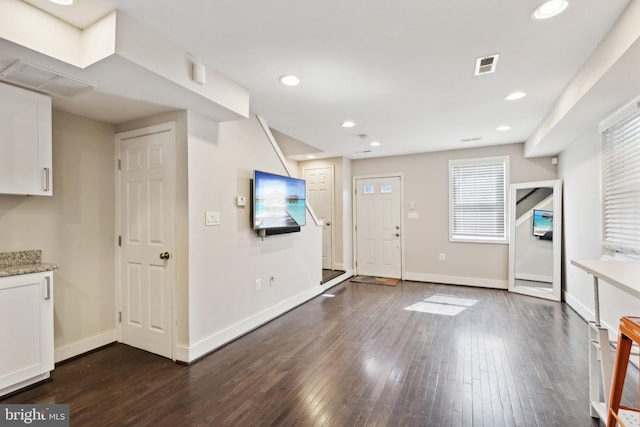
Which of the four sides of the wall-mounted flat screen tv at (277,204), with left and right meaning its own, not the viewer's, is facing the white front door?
left

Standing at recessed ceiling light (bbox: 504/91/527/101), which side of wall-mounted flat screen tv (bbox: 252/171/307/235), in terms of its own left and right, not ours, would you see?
front

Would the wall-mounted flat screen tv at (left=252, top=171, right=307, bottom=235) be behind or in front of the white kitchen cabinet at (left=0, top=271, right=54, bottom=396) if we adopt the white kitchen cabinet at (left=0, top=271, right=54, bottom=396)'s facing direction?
in front

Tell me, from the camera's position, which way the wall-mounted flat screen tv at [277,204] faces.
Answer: facing the viewer and to the right of the viewer

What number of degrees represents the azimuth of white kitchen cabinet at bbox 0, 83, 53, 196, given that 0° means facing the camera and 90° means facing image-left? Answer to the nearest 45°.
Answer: approximately 315°

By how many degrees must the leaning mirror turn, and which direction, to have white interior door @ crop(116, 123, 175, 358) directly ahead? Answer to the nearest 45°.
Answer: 0° — it already faces it

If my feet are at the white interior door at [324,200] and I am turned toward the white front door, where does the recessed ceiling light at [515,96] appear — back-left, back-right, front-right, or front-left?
front-right

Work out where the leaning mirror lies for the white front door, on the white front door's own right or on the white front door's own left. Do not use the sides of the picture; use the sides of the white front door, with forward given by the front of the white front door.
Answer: on the white front door's own left

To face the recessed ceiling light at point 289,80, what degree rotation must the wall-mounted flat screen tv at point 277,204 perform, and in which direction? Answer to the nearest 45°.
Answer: approximately 45° to its right

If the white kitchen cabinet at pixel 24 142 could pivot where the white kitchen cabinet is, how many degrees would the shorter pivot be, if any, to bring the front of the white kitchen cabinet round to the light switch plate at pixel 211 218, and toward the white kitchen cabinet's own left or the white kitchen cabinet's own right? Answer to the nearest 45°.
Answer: approximately 45° to the white kitchen cabinet's own left

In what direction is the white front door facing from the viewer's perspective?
toward the camera

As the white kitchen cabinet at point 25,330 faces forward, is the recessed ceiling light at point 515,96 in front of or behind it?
in front

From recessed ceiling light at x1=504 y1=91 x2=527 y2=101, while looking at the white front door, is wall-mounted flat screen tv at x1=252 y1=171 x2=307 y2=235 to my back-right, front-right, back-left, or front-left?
front-left

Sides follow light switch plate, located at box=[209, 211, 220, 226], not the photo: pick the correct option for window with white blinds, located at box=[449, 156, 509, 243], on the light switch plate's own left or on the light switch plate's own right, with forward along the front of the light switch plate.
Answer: on the light switch plate's own left

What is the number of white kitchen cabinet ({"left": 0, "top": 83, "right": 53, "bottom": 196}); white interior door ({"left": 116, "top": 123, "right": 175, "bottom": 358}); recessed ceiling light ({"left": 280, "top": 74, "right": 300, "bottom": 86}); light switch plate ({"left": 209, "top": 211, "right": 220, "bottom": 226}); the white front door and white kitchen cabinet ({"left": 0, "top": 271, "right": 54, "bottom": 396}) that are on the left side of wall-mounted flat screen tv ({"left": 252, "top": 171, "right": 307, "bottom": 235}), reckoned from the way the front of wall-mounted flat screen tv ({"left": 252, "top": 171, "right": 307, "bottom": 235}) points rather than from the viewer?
1

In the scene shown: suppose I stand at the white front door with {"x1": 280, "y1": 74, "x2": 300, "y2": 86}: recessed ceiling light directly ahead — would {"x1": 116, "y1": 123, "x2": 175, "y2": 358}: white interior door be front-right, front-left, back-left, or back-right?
front-right

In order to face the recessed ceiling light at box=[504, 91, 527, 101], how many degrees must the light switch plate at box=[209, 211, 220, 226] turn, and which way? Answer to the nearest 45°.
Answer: approximately 45° to its left

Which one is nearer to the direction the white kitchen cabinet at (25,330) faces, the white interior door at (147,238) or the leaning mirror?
the leaning mirror

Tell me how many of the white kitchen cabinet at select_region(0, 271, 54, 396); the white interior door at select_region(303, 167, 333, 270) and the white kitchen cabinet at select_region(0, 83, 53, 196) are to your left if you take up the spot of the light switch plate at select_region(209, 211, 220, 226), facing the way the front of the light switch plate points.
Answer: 1

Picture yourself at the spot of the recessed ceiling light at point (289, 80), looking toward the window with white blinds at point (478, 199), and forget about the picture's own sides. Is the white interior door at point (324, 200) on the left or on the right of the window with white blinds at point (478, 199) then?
left
